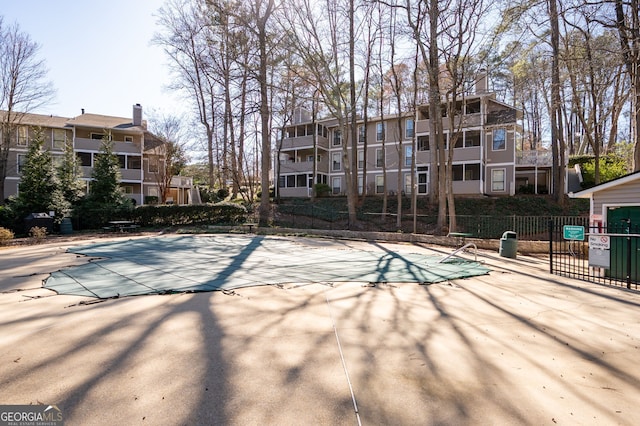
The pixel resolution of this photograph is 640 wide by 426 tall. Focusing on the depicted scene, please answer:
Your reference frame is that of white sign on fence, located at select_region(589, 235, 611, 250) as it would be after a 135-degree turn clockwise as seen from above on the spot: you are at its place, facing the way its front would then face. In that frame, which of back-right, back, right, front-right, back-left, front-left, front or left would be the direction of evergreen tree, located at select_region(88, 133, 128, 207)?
front-left

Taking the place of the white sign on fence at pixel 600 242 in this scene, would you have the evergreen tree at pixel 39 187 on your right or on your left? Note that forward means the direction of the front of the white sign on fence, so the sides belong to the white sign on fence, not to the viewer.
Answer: on your right

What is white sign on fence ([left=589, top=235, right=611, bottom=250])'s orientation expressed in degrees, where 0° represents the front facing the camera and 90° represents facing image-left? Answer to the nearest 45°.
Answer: approximately 0°

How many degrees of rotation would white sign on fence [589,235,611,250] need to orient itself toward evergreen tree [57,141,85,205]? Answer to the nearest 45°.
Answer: approximately 90° to its right

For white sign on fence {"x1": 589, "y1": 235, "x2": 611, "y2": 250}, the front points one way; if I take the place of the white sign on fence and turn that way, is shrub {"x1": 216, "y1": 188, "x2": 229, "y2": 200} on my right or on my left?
on my right

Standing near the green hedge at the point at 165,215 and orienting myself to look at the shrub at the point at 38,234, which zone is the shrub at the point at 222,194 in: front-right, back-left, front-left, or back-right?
back-right

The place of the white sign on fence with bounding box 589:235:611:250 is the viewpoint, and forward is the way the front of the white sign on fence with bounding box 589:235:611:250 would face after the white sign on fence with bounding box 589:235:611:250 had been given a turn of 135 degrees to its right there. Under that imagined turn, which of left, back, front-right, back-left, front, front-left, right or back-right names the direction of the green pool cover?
left

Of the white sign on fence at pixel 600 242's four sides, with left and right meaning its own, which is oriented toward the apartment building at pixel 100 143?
right

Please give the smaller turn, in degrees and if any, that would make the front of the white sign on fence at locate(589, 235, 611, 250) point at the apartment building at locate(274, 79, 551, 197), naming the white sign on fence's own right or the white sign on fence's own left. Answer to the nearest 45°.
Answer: approximately 135° to the white sign on fence's own right

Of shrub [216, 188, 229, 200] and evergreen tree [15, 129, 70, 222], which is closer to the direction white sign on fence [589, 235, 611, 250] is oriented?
the evergreen tree
